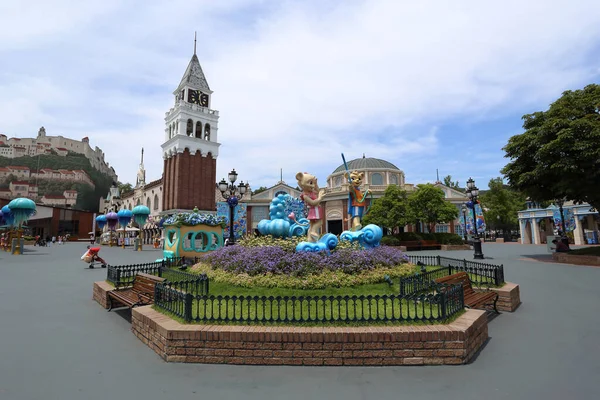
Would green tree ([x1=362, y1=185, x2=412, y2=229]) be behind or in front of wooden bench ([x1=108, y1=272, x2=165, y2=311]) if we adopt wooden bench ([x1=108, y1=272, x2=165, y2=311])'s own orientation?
behind

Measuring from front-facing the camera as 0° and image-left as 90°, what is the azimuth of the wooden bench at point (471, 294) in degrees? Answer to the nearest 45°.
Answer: approximately 315°

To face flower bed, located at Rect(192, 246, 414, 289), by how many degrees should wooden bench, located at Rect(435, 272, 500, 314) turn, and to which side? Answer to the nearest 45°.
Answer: approximately 135° to its right

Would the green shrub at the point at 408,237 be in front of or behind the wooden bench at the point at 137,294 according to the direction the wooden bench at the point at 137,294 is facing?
behind

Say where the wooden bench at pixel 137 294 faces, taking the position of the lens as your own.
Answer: facing the viewer and to the left of the viewer

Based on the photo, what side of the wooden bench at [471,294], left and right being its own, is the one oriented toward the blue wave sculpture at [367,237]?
back

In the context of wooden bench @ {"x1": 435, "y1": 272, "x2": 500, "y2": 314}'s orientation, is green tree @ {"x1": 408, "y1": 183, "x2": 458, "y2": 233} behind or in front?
behind

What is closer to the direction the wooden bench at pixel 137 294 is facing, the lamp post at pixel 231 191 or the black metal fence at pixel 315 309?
the black metal fence

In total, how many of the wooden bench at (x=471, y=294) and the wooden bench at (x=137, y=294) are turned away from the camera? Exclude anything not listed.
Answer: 0

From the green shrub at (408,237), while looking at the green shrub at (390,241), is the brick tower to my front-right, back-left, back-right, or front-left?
front-right

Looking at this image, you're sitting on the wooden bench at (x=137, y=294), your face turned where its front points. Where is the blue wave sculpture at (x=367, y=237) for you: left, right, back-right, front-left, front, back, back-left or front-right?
back-left

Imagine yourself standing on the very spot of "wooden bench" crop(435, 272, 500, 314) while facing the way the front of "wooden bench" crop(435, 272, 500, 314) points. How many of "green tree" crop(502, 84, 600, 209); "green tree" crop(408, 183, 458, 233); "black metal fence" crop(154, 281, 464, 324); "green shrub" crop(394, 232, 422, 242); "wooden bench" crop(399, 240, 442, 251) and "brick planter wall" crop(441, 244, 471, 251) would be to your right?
1

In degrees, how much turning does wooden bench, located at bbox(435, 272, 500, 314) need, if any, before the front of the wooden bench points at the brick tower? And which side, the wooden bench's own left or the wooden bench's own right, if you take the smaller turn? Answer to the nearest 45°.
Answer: approximately 180°

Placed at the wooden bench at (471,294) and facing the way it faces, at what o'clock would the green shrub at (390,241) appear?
The green shrub is roughly at 7 o'clock from the wooden bench.
